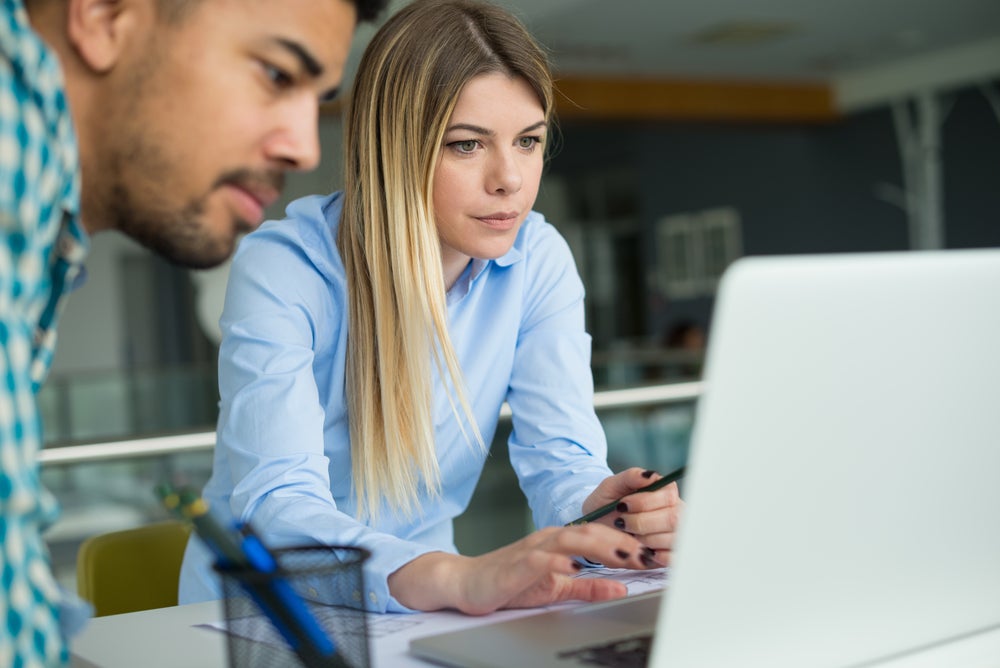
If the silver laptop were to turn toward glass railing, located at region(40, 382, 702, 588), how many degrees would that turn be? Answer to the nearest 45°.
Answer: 0° — it already faces it

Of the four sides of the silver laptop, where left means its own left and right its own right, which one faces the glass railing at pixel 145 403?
front

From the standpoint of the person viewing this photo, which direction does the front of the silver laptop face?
facing away from the viewer and to the left of the viewer

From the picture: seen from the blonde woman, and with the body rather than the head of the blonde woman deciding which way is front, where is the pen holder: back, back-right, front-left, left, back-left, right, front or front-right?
front-right

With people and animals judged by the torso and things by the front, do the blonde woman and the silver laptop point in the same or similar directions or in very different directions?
very different directions

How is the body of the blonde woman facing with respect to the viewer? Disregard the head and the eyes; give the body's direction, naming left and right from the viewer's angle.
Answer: facing the viewer and to the right of the viewer

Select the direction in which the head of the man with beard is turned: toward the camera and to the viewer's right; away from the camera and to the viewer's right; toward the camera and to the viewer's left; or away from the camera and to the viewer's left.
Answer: toward the camera and to the viewer's right

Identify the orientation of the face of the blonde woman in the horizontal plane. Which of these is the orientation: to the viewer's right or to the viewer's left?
to the viewer's right

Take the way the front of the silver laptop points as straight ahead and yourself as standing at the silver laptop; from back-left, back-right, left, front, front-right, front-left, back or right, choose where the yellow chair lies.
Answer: front

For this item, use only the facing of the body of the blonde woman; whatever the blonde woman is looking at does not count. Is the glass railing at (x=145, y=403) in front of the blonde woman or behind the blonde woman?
behind
